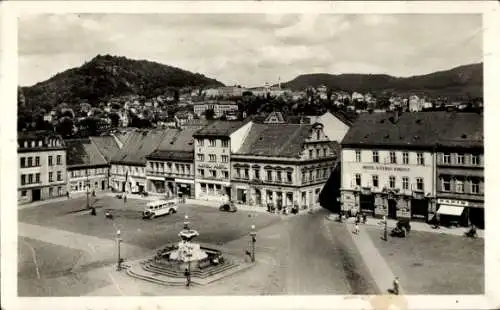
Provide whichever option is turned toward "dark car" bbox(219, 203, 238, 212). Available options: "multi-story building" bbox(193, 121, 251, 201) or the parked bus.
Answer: the multi-story building

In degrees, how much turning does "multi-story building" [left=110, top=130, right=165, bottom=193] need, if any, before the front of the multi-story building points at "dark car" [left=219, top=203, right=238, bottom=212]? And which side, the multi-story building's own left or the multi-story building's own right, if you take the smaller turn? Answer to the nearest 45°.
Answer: approximately 45° to the multi-story building's own left

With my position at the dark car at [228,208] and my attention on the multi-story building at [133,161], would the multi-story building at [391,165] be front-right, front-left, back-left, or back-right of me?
back-right

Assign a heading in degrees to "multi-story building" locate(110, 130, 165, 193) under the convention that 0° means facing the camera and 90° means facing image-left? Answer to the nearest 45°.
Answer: approximately 0°

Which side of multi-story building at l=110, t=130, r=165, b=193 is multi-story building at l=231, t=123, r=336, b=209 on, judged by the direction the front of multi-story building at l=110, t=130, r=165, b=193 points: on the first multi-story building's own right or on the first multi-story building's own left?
on the first multi-story building's own left

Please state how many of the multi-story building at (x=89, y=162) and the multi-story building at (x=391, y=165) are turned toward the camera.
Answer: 2
